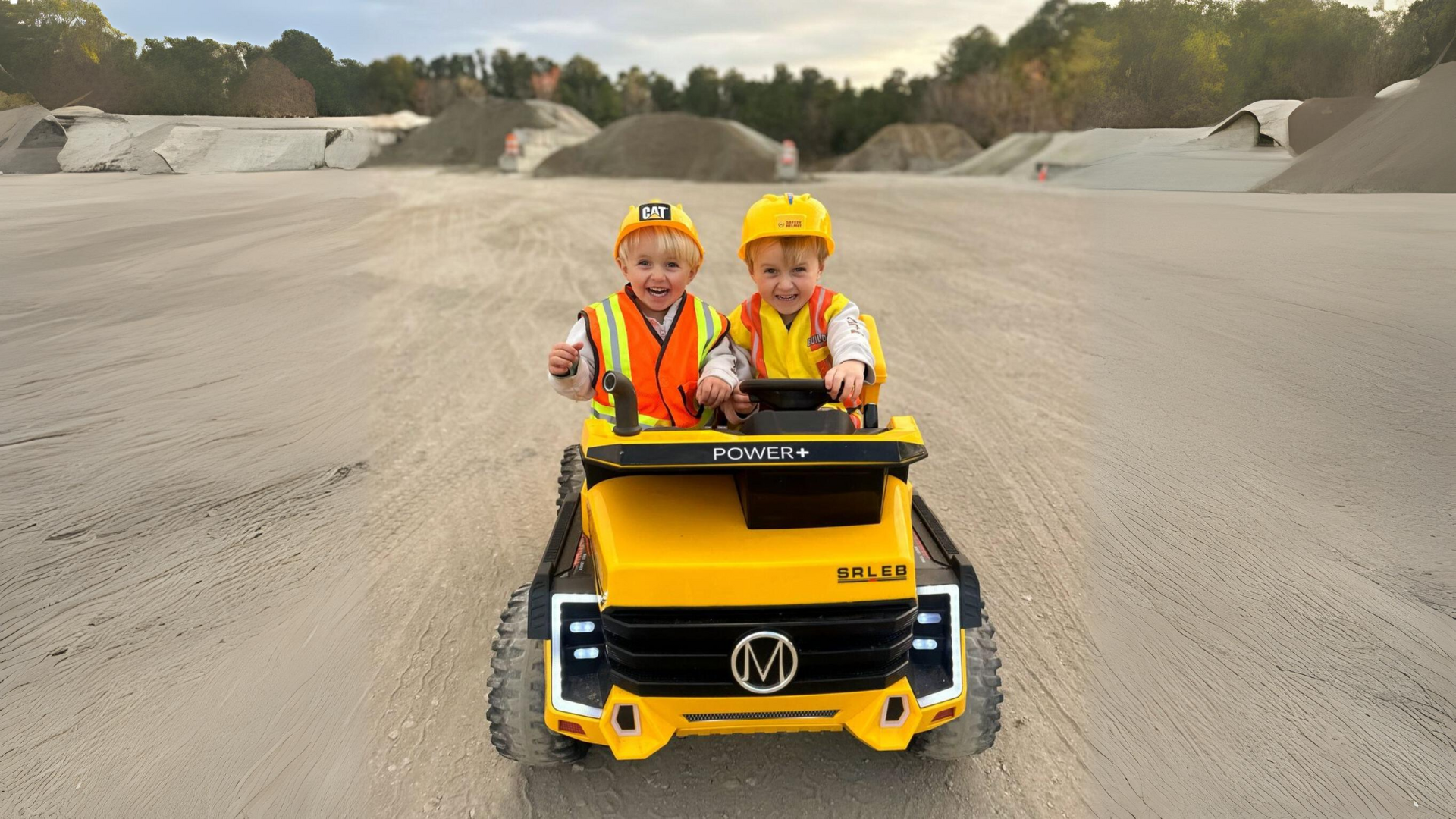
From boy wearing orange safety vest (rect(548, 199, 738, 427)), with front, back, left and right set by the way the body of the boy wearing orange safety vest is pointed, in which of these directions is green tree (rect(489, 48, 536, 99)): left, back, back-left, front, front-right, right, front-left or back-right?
back

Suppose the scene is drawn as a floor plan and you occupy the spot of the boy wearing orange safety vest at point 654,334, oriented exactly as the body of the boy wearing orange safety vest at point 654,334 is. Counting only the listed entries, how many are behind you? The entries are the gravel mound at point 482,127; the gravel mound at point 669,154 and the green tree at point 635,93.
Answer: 3

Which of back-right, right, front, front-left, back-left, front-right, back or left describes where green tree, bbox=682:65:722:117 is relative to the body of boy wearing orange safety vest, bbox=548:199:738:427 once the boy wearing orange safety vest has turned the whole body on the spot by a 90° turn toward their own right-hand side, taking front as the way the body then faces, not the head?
right

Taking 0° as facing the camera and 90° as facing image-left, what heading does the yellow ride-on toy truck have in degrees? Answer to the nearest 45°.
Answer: approximately 0°

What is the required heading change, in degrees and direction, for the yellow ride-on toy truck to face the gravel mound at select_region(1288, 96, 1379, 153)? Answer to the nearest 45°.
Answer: approximately 135° to its left

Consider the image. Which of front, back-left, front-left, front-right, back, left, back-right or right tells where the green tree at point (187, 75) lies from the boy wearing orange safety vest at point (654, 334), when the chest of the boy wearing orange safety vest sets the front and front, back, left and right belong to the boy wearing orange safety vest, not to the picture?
back-right
